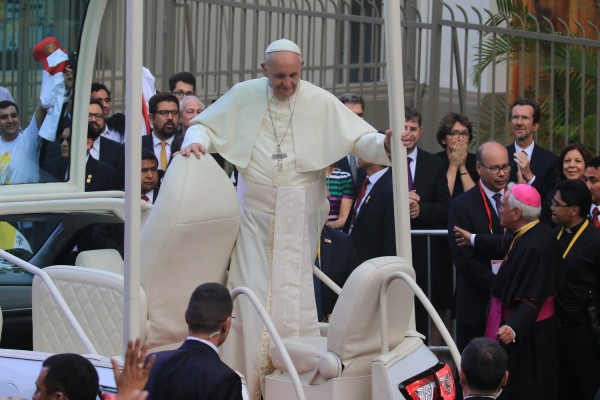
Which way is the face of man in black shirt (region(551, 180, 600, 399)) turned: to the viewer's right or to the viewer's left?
to the viewer's left

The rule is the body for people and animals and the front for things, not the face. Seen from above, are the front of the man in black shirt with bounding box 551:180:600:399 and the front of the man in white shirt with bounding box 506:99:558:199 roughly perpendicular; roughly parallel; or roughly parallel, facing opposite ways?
roughly parallel

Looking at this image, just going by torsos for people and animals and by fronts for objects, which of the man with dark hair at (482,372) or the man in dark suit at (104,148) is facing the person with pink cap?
the man with dark hair

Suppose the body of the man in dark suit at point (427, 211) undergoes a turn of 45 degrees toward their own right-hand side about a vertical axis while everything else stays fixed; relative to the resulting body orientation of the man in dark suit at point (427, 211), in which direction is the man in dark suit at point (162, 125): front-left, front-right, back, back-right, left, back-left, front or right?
front

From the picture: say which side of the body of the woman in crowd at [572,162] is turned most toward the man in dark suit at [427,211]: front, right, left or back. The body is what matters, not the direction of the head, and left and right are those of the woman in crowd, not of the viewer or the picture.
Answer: right

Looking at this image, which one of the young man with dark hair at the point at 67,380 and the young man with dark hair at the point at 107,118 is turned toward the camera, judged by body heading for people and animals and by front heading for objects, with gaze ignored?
the young man with dark hair at the point at 107,118

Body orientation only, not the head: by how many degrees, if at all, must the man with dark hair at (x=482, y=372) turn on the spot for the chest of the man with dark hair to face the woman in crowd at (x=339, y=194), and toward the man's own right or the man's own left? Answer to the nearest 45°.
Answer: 0° — they already face them

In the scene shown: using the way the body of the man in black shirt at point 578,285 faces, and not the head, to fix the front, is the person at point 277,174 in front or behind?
in front

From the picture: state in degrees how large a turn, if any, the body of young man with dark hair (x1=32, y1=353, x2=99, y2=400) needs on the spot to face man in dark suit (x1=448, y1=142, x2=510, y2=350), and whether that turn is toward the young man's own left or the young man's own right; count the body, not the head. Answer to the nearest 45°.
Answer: approximately 90° to the young man's own right

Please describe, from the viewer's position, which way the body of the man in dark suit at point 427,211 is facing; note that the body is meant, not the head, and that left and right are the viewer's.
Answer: facing the viewer and to the left of the viewer

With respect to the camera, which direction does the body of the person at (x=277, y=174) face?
toward the camera

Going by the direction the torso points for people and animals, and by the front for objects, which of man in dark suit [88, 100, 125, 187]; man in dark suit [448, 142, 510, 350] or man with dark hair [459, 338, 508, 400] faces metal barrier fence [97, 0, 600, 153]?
the man with dark hair

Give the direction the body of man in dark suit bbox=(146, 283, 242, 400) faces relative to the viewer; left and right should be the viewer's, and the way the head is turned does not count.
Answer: facing away from the viewer and to the right of the viewer

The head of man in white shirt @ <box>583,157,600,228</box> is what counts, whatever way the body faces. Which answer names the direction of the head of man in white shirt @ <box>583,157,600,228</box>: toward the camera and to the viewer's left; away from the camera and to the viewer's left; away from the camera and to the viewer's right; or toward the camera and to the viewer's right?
toward the camera and to the viewer's left

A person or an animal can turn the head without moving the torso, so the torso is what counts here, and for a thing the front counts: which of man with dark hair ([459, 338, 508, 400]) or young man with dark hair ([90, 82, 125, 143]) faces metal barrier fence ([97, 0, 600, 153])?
man with dark hair ([459, 338, 508, 400])

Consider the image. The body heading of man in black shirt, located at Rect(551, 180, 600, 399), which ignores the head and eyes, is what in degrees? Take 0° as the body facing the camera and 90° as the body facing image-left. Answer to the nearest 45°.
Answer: approximately 45°

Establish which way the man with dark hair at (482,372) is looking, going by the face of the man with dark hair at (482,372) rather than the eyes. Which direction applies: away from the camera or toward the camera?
away from the camera

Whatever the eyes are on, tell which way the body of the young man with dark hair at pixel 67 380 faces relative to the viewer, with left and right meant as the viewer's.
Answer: facing away from the viewer and to the left of the viewer

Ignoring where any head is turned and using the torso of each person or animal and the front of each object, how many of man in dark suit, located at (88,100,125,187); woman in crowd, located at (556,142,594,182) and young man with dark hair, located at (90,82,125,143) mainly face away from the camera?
0
